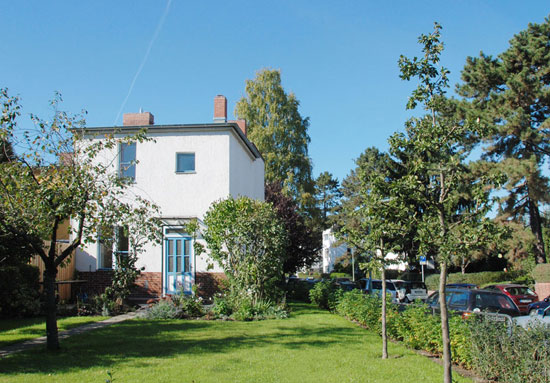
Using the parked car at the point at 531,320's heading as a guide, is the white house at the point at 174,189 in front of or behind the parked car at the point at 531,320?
in front

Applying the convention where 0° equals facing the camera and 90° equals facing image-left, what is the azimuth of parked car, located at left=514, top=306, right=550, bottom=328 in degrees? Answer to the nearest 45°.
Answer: approximately 90°

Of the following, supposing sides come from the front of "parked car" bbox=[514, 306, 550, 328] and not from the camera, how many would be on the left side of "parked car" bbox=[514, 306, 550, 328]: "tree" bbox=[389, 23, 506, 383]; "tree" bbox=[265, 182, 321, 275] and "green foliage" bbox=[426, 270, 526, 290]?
1

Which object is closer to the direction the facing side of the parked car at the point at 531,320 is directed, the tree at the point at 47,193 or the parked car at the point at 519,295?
the tree
